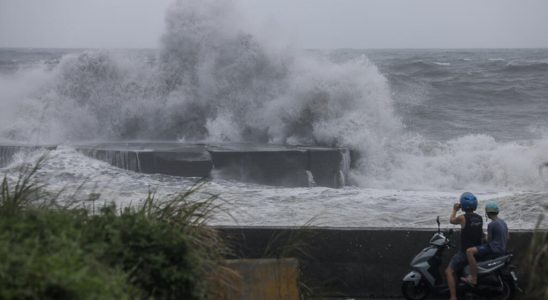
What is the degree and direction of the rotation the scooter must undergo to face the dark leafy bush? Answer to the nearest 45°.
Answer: approximately 45° to its left

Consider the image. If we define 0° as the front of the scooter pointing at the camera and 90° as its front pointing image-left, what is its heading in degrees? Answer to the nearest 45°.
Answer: approximately 90°

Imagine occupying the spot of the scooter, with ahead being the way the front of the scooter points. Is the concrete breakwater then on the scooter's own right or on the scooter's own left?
on the scooter's own right

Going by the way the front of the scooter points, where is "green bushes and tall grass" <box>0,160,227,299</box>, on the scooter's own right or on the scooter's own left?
on the scooter's own left

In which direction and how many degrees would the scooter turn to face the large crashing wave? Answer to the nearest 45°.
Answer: approximately 45° to its right

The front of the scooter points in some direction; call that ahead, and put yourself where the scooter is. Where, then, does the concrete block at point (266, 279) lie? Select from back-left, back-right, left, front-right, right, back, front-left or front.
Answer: front-left
